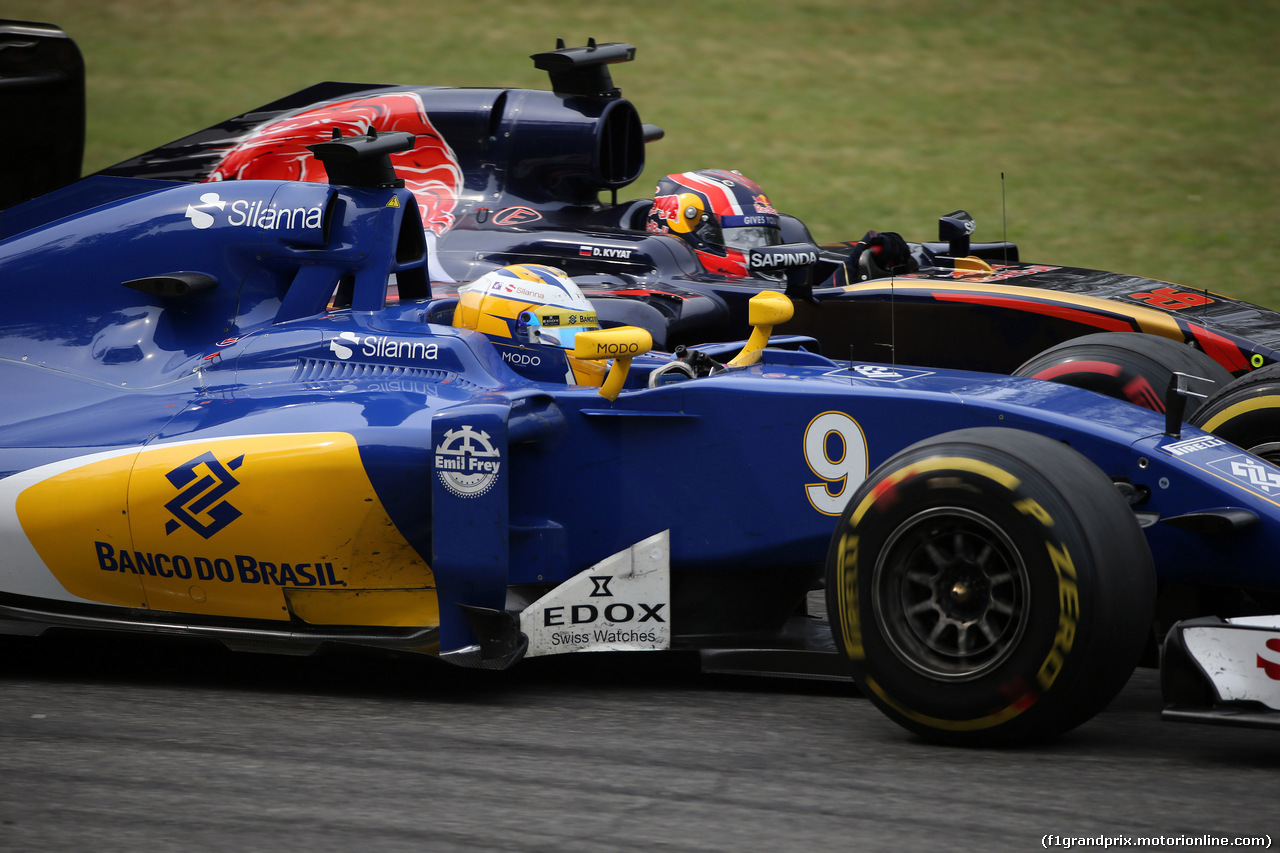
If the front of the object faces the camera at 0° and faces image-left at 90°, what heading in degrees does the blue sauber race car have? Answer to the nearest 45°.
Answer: approximately 270°

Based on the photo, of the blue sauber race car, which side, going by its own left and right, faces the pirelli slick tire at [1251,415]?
front
